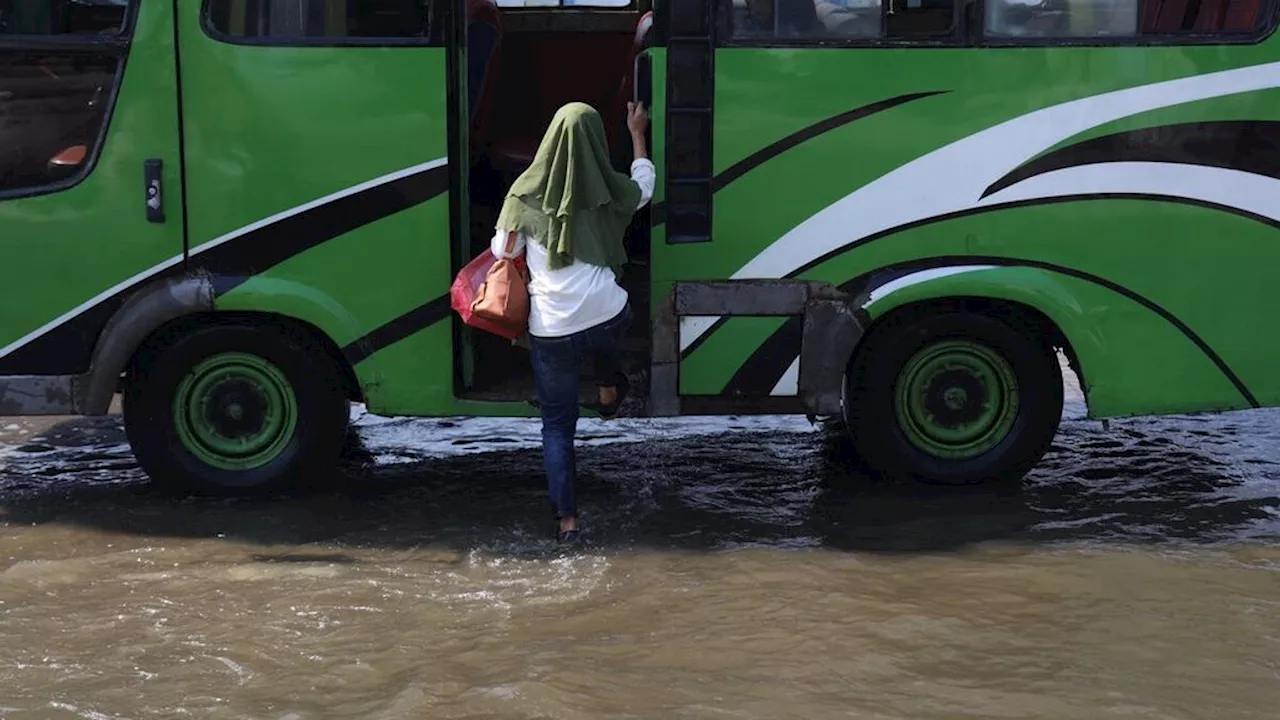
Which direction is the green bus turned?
to the viewer's left

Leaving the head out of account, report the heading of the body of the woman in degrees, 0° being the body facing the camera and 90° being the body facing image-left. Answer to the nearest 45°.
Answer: approximately 180°
